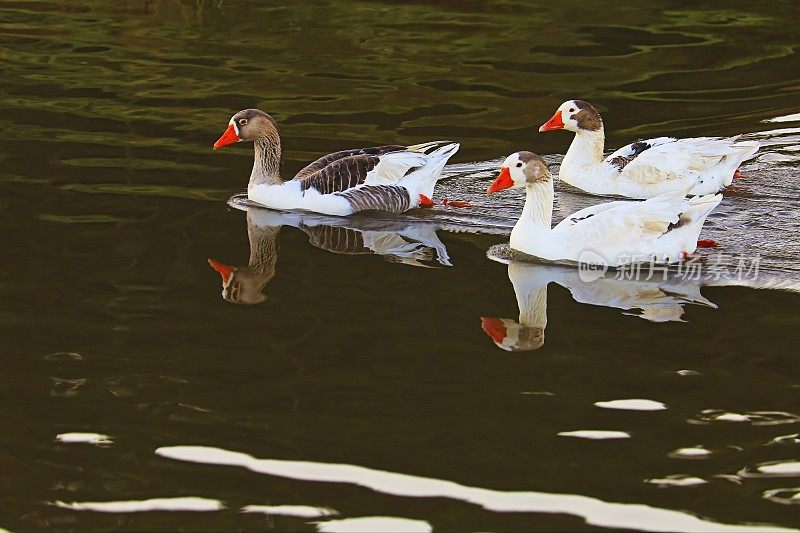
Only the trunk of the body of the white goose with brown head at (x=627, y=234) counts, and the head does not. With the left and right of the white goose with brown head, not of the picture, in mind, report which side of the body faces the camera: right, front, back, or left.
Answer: left

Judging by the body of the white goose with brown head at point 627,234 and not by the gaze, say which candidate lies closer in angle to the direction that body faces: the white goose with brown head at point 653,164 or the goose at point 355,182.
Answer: the goose

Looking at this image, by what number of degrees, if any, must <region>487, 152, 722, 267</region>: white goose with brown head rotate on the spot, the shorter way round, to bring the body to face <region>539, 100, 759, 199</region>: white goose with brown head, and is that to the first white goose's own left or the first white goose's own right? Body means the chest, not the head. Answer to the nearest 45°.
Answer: approximately 90° to the first white goose's own right

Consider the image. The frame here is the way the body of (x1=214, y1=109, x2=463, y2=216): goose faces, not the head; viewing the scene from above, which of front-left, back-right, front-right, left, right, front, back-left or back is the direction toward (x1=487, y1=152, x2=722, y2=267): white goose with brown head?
back-left

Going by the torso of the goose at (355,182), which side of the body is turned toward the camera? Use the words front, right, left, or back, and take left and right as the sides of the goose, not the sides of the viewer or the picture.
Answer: left

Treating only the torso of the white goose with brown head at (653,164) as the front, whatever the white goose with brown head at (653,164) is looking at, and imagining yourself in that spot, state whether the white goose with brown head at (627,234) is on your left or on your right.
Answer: on your left

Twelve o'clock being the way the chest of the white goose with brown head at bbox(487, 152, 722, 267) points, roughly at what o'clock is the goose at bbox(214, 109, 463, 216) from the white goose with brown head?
The goose is roughly at 1 o'clock from the white goose with brown head.

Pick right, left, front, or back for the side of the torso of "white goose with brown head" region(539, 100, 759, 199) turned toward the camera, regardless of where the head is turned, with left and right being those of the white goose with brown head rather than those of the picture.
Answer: left

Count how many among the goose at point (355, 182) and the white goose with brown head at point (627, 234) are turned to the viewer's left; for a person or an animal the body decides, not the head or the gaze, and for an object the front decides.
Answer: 2
